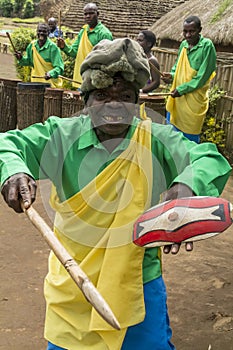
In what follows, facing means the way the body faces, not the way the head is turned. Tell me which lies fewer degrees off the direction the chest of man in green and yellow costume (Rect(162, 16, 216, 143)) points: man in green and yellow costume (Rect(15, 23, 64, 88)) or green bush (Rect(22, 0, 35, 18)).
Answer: the man in green and yellow costume

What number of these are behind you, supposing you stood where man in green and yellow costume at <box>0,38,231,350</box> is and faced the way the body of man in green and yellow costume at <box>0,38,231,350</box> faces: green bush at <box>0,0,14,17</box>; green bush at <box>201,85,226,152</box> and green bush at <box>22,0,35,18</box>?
3

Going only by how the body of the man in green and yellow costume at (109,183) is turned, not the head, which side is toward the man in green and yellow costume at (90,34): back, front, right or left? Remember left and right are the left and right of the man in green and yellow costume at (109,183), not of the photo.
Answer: back

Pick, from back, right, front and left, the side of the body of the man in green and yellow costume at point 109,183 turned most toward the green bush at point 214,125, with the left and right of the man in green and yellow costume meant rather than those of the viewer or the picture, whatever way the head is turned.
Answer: back

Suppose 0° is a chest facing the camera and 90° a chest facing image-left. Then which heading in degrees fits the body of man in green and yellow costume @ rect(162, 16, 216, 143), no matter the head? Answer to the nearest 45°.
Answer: approximately 45°

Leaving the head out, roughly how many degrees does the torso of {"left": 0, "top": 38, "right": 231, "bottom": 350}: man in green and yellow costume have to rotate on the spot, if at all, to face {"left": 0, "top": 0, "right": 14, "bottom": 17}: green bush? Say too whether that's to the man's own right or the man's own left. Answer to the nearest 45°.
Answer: approximately 180°

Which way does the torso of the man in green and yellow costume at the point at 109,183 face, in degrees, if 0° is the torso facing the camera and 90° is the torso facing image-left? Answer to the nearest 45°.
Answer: approximately 0°

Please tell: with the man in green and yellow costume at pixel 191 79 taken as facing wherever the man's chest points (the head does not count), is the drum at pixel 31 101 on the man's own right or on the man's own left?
on the man's own right

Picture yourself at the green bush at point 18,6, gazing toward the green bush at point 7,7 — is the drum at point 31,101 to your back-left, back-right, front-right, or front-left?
back-left

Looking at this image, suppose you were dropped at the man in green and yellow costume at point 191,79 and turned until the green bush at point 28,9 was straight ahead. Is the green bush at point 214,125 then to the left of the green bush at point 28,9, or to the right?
right

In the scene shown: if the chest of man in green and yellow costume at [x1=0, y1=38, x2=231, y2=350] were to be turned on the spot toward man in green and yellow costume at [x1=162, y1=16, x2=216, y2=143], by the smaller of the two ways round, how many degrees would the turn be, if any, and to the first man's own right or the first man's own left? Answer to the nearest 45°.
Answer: approximately 180°

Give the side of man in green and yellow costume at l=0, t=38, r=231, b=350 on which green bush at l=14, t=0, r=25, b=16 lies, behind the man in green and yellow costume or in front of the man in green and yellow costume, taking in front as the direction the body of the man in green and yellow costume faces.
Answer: behind
